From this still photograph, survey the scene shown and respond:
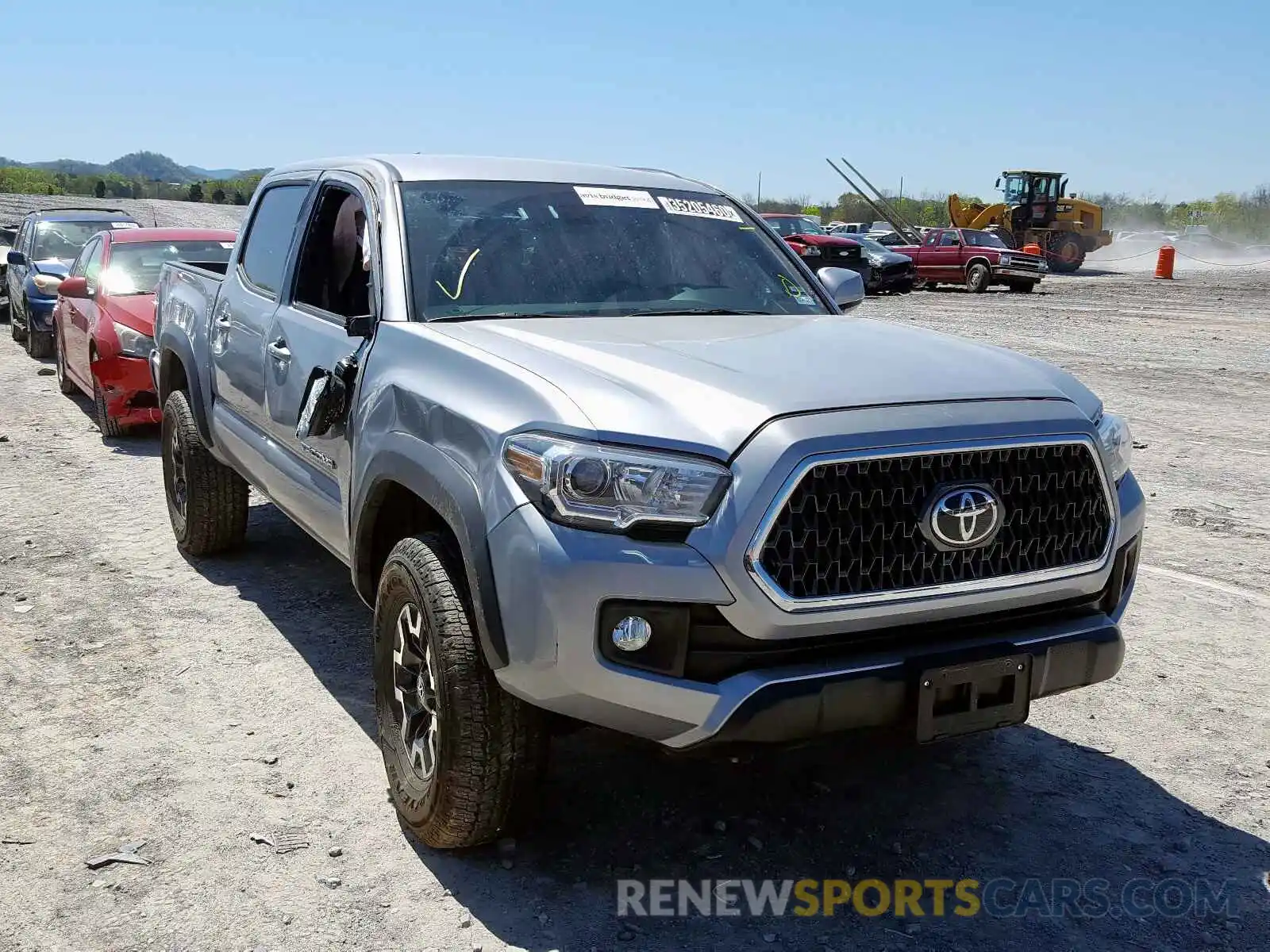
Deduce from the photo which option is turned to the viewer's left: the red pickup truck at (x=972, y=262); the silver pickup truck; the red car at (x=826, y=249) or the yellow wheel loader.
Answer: the yellow wheel loader

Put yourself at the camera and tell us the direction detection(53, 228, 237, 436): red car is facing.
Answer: facing the viewer and to the right of the viewer

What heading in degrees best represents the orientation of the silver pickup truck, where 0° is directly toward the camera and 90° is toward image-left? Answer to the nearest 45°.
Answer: approximately 315°

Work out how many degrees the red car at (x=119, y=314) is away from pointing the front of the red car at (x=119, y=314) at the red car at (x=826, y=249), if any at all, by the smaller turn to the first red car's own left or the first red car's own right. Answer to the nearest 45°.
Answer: approximately 90° to the first red car's own left

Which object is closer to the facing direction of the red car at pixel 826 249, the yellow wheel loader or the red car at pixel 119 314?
the red car

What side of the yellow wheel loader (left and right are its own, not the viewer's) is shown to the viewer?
left

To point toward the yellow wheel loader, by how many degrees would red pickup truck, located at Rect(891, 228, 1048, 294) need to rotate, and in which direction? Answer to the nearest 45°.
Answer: approximately 135° to its left

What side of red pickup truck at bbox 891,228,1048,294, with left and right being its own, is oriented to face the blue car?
right

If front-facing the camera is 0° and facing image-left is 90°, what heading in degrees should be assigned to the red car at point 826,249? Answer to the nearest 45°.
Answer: approximately 315°

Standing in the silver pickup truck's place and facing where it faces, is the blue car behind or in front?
behind
